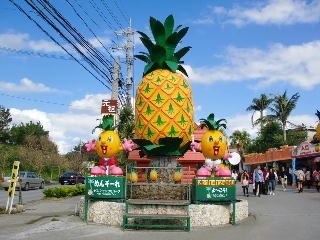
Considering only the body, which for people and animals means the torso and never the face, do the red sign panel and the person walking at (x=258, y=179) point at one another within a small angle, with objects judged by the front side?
no

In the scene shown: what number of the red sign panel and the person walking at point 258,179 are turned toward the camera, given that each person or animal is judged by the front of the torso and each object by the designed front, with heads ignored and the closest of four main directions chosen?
2

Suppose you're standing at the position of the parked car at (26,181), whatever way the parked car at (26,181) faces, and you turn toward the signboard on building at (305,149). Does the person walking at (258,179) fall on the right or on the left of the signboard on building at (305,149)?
right

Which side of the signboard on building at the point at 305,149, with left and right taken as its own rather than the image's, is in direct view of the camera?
front

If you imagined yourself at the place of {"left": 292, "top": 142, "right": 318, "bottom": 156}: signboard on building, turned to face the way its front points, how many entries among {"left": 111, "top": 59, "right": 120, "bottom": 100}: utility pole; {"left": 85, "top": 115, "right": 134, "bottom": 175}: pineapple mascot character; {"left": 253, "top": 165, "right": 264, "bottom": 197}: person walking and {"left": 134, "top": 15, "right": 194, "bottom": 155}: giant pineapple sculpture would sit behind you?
0

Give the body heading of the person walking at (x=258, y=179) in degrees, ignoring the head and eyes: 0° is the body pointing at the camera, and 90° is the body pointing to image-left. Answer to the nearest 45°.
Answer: approximately 0°

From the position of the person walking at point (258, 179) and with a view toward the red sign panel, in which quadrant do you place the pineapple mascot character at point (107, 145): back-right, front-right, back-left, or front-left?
front-left

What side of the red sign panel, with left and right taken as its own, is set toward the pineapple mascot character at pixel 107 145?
front

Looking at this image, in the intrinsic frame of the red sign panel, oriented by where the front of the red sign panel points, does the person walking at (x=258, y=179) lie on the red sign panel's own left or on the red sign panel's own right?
on the red sign panel's own left

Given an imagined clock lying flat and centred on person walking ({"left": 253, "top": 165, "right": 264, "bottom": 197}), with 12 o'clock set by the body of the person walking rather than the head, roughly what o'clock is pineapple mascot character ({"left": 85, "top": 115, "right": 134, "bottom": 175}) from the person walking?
The pineapple mascot character is roughly at 1 o'clock from the person walking.

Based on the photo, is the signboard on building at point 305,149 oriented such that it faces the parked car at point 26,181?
no

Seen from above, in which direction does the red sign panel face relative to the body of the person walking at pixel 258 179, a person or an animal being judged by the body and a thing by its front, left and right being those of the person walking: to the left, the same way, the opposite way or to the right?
the same way

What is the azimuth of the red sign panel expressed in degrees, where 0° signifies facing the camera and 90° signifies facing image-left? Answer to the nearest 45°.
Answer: approximately 0°

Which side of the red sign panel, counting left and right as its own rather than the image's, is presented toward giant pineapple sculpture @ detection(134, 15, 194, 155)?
left

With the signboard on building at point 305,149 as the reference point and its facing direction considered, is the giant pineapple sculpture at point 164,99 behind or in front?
in front
